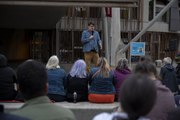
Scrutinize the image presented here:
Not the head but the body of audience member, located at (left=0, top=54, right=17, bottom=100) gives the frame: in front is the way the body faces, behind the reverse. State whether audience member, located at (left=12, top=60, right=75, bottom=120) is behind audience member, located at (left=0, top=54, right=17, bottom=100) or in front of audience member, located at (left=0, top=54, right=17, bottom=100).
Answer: behind

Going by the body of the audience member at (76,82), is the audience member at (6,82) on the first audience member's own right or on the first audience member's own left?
on the first audience member's own left

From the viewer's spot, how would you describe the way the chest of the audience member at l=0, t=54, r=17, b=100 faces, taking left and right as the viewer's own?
facing away from the viewer

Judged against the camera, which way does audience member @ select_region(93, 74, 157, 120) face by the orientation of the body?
away from the camera

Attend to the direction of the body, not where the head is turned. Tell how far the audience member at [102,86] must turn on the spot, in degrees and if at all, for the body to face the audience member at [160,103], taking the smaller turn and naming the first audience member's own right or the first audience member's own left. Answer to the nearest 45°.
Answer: approximately 180°

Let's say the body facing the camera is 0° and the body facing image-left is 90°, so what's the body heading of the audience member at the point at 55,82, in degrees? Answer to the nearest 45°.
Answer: approximately 180°

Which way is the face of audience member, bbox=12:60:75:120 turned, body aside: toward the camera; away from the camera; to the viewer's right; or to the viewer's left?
away from the camera

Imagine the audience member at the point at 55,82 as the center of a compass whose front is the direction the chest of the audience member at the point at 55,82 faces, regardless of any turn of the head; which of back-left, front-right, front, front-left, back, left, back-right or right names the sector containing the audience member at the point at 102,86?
right

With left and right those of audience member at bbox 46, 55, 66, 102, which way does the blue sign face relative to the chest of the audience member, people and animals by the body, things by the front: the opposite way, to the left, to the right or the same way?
the opposite way

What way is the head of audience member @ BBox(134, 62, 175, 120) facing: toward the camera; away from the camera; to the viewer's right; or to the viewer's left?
away from the camera

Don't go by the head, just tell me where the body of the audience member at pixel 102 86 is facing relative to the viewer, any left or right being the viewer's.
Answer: facing away from the viewer

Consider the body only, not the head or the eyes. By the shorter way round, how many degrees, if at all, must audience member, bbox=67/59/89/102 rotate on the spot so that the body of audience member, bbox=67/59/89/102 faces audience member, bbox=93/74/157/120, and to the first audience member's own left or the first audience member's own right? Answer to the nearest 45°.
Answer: approximately 180°
